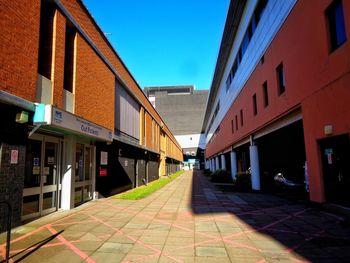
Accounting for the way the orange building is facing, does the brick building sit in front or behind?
in front

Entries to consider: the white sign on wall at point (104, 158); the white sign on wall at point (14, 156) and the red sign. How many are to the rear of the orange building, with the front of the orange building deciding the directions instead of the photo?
0

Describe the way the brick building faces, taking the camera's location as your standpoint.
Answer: facing the viewer and to the right of the viewer

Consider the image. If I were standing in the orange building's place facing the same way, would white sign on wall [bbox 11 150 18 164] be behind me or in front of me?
in front
